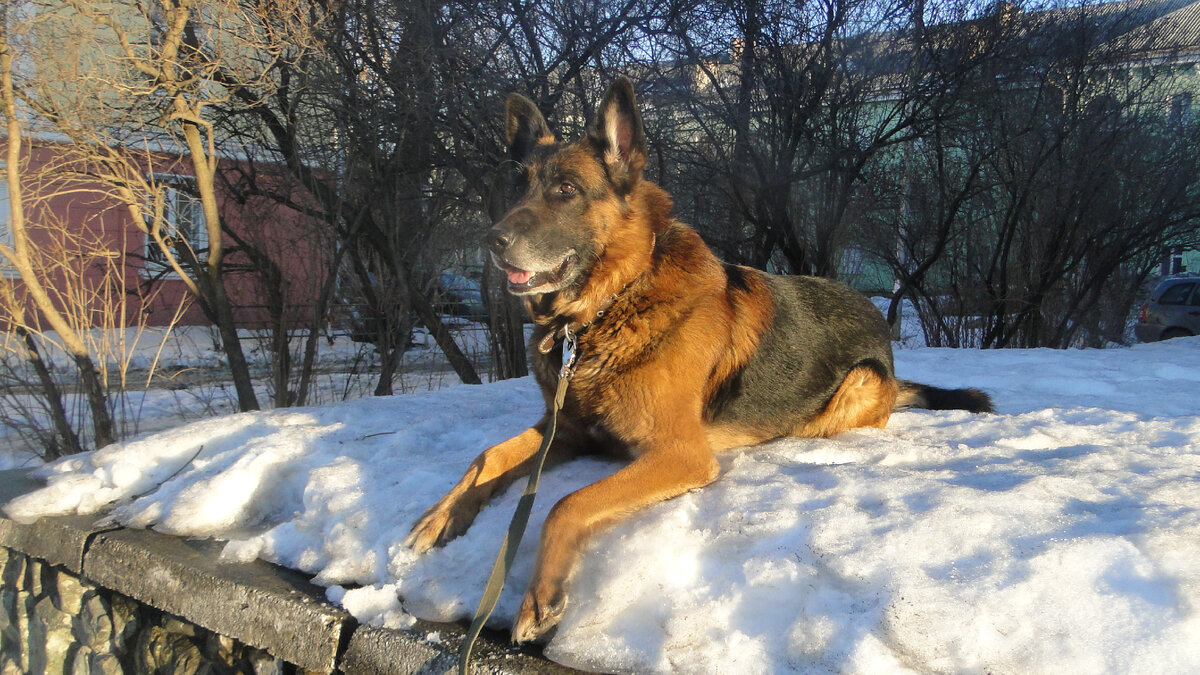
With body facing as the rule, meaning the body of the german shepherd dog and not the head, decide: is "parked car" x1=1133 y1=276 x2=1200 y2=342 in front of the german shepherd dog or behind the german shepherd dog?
behind

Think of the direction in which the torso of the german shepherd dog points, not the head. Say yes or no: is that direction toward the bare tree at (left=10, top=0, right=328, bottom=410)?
no

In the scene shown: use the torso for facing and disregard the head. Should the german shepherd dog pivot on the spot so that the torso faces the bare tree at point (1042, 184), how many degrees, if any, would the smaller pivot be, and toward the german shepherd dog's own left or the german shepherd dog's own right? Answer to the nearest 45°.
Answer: approximately 180°

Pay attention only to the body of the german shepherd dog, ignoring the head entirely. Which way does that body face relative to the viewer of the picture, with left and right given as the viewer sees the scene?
facing the viewer and to the left of the viewer

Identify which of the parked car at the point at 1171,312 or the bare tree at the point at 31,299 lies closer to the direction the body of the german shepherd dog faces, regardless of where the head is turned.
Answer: the bare tree

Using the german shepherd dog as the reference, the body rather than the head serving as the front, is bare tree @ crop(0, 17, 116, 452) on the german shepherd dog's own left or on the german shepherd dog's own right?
on the german shepherd dog's own right

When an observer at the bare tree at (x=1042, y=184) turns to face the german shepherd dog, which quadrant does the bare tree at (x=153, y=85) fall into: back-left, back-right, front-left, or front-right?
front-right
